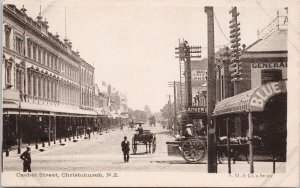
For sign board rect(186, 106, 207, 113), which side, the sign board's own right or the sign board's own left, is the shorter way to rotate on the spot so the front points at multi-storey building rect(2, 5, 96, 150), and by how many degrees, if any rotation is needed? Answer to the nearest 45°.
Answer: approximately 45° to the sign board's own right

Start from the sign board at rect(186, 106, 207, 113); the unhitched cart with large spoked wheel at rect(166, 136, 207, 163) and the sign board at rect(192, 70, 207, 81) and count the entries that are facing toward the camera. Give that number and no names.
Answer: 2

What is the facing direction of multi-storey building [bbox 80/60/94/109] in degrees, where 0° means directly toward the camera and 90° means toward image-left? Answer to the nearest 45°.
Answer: approximately 315°

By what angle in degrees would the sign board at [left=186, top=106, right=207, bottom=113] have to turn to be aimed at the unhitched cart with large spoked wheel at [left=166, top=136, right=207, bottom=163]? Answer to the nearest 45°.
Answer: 0° — it already faces it
